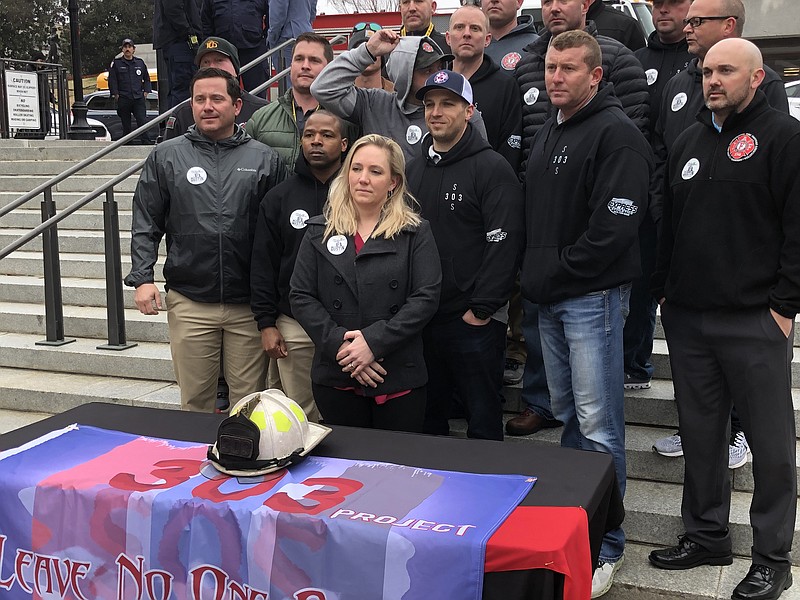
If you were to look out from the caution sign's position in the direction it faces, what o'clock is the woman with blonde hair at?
The woman with blonde hair is roughly at 12 o'clock from the caution sign.

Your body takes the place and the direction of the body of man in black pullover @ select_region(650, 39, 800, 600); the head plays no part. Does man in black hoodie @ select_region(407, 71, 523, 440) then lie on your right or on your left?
on your right

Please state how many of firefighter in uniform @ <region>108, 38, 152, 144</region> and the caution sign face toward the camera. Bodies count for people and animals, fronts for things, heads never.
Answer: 2

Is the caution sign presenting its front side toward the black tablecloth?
yes

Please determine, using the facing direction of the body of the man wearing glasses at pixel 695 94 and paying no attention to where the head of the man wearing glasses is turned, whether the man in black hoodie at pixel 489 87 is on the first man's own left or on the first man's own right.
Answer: on the first man's own right

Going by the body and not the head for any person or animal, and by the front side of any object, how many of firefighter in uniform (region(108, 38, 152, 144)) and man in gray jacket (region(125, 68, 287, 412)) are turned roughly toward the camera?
2

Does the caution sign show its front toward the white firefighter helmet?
yes
